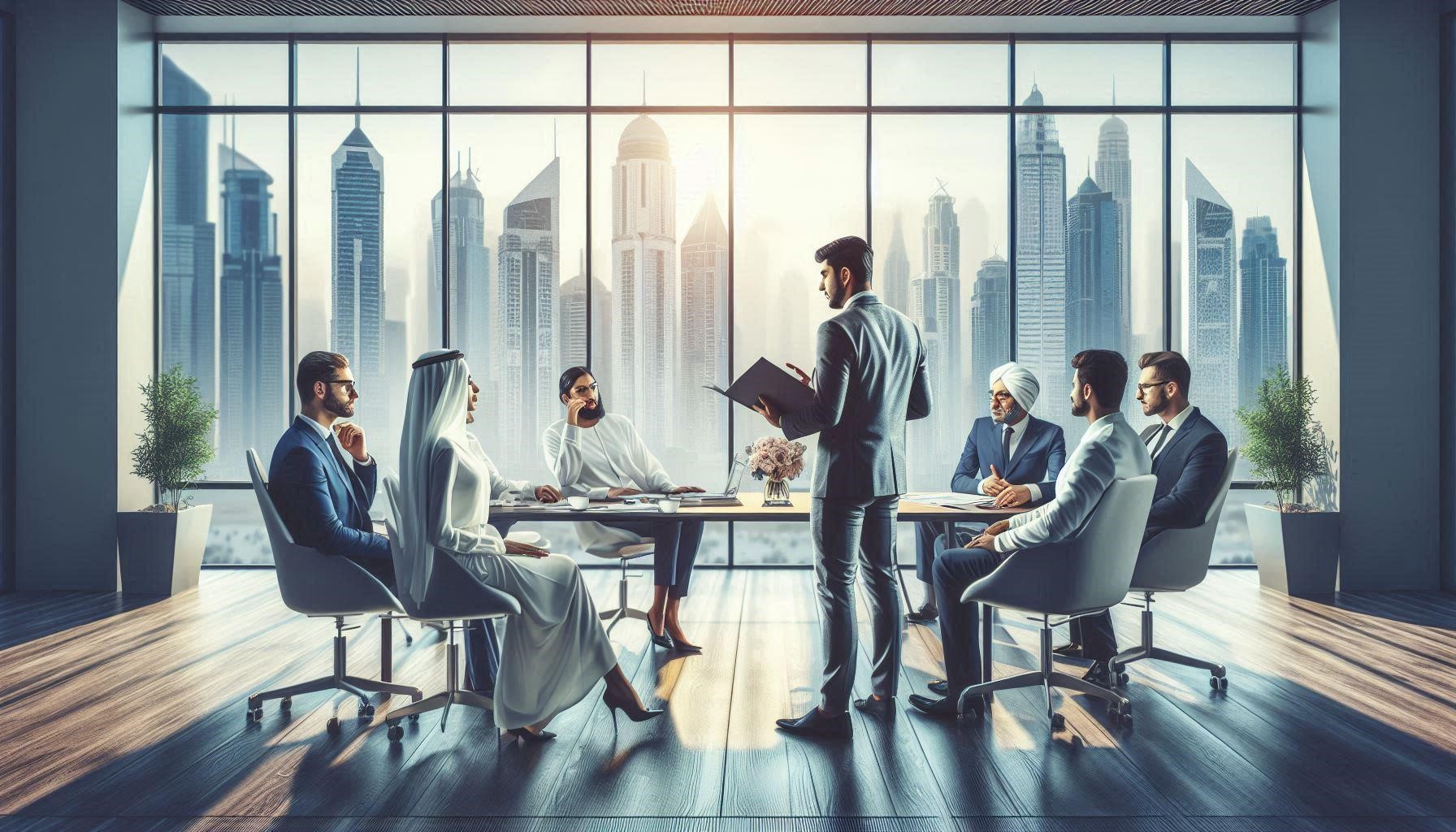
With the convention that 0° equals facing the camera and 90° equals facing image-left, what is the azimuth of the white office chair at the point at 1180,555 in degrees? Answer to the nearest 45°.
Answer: approximately 90°

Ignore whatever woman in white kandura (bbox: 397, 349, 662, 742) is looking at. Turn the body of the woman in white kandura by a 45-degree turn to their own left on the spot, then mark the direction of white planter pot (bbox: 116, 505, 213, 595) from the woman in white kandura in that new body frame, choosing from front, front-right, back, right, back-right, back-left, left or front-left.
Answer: left

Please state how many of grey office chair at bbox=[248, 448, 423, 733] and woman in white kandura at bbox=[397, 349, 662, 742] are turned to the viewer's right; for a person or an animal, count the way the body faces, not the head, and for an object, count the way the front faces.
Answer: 2

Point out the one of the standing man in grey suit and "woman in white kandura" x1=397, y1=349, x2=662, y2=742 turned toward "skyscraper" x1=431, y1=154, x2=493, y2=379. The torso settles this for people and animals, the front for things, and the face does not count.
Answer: the standing man in grey suit

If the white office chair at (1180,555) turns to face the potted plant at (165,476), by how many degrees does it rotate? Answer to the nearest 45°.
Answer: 0° — it already faces it

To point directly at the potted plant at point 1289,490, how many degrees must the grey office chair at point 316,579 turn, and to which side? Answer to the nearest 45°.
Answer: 0° — it already faces it

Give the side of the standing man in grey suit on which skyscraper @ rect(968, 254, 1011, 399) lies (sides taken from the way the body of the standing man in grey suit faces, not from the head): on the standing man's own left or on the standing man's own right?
on the standing man's own right

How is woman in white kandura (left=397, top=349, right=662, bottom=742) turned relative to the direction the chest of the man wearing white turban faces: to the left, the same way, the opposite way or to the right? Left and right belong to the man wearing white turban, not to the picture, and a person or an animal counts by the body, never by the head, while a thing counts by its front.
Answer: to the left

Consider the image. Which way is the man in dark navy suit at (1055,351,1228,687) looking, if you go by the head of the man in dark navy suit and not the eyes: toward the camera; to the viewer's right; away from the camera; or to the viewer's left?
to the viewer's left

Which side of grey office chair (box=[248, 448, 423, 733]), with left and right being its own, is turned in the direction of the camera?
right

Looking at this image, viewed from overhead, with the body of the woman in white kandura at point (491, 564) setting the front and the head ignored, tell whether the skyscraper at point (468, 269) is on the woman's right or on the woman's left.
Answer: on the woman's left

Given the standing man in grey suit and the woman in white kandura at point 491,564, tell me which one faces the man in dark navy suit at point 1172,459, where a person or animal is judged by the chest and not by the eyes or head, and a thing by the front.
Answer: the woman in white kandura

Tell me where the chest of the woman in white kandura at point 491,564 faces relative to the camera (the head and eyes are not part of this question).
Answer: to the viewer's right

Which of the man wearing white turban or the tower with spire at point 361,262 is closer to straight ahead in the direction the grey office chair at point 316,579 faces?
the man wearing white turban
